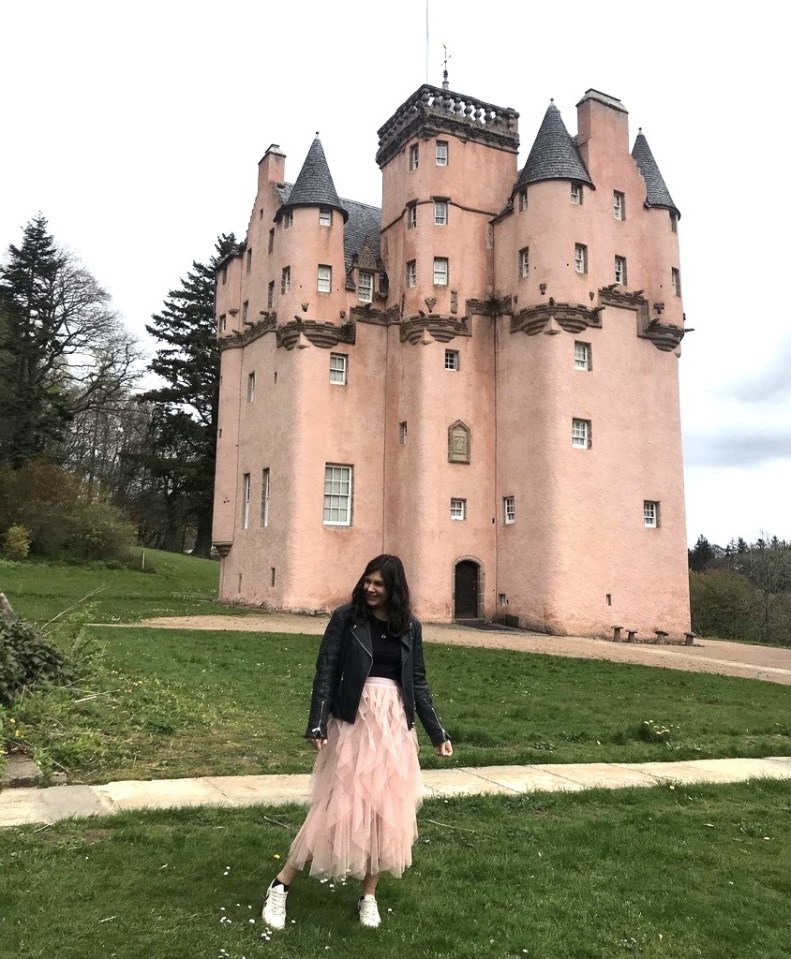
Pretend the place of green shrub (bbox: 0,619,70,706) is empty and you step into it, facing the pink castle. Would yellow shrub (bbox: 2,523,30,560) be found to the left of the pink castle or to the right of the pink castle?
left

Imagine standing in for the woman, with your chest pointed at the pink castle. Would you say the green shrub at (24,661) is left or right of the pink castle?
left

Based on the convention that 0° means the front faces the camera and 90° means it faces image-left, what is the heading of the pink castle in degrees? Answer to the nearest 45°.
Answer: approximately 0°

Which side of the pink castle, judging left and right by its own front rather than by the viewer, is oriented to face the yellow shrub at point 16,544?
right

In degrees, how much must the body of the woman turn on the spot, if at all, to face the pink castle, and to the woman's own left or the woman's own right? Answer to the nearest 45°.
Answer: approximately 180°

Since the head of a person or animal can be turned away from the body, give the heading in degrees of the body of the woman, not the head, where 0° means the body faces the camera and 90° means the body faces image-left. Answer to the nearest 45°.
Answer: approximately 0°

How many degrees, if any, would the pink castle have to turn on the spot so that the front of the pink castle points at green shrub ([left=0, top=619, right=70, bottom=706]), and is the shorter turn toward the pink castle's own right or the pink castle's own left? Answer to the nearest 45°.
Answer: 0° — it already faces it

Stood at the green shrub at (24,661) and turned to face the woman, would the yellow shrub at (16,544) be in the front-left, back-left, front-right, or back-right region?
back-left

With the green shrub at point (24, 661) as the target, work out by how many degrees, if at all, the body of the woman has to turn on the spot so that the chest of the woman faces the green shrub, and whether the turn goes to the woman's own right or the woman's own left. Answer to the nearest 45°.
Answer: approximately 135° to the woman's own right

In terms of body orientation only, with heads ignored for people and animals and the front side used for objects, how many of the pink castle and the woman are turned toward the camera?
2

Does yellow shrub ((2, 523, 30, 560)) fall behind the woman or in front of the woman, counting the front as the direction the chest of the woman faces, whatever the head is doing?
behind

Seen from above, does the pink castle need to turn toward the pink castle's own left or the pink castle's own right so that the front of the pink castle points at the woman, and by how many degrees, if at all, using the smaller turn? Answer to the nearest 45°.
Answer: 0° — it already faces them
